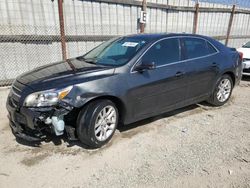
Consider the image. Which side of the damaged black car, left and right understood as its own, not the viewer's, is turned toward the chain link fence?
right

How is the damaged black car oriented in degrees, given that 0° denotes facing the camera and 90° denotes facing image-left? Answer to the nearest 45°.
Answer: approximately 45°
